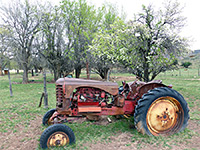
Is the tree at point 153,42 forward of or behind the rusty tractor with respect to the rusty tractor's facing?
behind

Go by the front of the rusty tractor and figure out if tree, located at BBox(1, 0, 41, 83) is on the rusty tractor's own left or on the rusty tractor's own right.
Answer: on the rusty tractor's own right

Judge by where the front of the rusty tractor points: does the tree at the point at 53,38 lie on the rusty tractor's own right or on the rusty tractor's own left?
on the rusty tractor's own right

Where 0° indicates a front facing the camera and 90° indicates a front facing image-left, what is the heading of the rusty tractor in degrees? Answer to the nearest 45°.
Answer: approximately 45°

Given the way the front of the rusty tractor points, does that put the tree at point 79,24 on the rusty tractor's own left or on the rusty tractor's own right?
on the rusty tractor's own right
